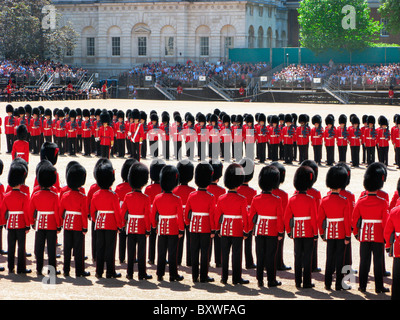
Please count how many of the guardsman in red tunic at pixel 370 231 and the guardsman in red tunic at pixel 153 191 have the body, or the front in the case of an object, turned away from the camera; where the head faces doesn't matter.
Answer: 2

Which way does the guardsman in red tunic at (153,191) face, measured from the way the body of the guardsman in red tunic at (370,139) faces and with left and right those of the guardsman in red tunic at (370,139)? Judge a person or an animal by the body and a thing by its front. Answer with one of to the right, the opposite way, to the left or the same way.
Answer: the opposite way

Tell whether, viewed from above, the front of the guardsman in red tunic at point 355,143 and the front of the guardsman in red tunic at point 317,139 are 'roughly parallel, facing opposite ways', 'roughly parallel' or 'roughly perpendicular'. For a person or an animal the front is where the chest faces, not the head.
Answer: roughly parallel

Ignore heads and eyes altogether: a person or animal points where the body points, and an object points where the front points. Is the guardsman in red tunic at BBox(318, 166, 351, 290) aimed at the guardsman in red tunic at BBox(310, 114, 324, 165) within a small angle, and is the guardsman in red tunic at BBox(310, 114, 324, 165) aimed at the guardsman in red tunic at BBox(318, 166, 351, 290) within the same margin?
yes

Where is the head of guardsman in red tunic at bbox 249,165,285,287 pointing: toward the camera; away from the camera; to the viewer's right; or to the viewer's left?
away from the camera

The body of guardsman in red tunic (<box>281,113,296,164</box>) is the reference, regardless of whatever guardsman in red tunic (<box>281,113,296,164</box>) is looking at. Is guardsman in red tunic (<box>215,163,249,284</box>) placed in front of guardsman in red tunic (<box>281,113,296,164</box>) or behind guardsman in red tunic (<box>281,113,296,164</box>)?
in front

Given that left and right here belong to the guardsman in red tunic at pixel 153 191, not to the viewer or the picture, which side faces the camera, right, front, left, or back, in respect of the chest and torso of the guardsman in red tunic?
back

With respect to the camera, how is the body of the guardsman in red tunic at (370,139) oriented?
toward the camera

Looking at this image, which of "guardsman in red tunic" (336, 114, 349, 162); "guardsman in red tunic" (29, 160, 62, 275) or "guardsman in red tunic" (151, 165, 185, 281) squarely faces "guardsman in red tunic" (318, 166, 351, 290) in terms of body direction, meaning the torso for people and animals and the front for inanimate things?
"guardsman in red tunic" (336, 114, 349, 162)

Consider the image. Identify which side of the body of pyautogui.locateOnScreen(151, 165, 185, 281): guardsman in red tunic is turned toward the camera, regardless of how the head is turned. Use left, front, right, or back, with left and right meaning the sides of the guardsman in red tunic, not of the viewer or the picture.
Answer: back

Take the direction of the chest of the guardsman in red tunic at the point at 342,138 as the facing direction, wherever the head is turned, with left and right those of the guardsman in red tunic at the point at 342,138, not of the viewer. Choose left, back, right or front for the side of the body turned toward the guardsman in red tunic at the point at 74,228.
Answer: front

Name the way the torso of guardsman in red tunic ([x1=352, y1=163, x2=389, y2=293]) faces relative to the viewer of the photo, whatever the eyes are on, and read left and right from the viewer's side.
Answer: facing away from the viewer

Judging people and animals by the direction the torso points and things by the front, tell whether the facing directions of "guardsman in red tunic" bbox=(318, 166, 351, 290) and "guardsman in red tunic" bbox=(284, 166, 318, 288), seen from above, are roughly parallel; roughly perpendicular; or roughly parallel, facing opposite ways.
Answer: roughly parallel

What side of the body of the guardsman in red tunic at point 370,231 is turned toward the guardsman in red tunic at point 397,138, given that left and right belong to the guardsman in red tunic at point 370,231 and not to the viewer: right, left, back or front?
front

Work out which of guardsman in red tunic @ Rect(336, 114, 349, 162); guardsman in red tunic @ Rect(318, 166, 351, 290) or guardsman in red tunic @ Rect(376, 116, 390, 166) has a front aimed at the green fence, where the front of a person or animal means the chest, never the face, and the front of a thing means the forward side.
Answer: guardsman in red tunic @ Rect(318, 166, 351, 290)

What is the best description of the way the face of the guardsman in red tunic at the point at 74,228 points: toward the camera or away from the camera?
away from the camera

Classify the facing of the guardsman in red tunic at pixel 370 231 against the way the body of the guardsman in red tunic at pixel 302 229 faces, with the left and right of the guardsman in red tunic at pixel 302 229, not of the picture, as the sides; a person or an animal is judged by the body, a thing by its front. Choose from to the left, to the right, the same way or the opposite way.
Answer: the same way

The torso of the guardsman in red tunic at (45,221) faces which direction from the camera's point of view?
away from the camera

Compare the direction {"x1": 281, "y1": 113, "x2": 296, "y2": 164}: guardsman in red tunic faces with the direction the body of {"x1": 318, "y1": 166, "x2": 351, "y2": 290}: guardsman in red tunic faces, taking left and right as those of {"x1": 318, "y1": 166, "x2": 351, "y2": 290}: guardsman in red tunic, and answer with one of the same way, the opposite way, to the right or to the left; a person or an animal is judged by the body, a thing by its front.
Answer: the opposite way

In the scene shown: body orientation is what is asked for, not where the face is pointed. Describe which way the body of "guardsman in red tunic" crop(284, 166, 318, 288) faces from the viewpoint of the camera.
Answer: away from the camera

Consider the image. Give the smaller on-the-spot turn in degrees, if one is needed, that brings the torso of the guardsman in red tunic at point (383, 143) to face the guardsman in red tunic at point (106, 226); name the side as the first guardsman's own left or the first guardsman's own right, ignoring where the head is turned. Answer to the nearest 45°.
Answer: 0° — they already face them

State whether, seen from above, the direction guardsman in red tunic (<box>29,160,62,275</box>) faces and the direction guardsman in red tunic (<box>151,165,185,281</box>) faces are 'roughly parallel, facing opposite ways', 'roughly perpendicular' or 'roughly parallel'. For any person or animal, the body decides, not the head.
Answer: roughly parallel

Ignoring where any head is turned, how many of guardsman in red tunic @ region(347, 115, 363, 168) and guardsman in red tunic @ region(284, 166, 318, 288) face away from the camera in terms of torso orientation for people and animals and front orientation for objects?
1

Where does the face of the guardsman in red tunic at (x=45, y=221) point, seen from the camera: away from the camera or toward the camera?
away from the camera
